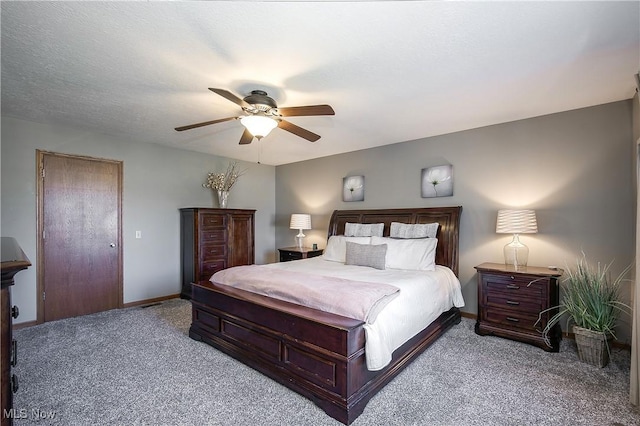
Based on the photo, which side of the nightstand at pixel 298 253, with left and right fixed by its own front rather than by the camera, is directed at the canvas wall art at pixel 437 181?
left

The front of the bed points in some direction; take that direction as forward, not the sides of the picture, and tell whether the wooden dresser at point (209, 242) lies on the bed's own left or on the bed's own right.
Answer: on the bed's own right

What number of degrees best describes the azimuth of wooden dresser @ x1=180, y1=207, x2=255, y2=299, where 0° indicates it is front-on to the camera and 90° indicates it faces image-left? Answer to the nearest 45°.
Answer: approximately 315°

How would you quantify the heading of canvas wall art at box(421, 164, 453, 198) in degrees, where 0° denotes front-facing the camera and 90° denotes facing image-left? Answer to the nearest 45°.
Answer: approximately 45°

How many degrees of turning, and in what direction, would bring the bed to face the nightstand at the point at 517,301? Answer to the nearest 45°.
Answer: approximately 135° to its left

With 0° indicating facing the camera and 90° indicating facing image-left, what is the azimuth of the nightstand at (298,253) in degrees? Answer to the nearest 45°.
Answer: approximately 45°

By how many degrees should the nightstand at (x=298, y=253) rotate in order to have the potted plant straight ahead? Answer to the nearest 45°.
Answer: approximately 90° to its left

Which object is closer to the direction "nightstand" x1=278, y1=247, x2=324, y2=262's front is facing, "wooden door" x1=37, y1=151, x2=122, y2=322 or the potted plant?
the wooden door
